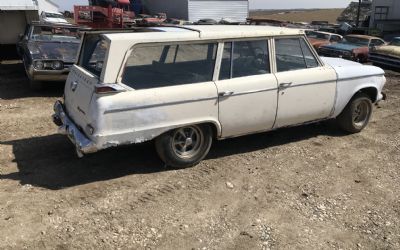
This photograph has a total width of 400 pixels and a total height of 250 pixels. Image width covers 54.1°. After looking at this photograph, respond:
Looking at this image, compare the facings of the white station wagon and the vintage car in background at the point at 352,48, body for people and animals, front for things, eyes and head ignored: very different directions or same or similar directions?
very different directions

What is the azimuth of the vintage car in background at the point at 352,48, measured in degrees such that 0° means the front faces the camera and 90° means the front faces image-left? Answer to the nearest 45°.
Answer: approximately 45°

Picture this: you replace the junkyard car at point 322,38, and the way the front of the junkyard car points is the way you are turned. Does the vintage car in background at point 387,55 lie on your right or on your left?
on your left

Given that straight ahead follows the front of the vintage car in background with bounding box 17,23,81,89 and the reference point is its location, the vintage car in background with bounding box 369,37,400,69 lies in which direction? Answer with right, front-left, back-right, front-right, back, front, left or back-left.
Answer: left

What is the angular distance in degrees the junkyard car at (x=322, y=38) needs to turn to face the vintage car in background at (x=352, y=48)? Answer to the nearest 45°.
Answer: approximately 90° to its left

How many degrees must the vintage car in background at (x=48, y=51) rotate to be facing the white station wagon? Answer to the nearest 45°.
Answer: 0° — it already faces it

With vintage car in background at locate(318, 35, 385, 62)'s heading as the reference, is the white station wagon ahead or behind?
ahead

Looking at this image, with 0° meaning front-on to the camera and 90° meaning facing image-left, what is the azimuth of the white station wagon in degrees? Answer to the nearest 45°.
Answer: approximately 225°

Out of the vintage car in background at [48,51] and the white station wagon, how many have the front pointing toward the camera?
1
